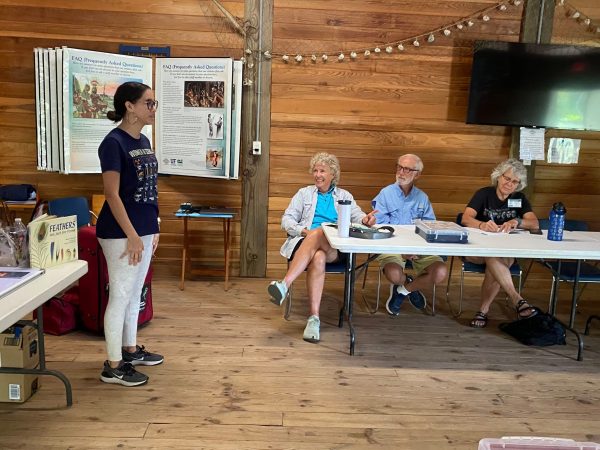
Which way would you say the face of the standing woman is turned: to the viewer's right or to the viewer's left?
to the viewer's right

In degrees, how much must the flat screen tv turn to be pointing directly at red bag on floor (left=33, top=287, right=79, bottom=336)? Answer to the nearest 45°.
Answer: approximately 45° to its right

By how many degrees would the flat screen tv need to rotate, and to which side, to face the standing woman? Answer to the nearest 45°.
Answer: approximately 45° to its right

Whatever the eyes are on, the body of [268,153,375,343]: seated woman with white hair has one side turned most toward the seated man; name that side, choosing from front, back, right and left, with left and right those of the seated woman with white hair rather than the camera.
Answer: left

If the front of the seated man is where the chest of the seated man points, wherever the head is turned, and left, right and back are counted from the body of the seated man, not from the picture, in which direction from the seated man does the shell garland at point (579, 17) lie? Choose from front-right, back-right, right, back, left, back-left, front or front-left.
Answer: back-left

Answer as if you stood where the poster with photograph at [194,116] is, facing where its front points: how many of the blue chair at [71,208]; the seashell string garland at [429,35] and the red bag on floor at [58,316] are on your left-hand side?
1

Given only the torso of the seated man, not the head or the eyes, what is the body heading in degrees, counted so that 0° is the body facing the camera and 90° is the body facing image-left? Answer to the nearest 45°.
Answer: approximately 0°

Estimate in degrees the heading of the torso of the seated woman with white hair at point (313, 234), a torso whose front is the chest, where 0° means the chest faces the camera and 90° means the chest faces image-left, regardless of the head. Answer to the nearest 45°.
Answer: approximately 0°
